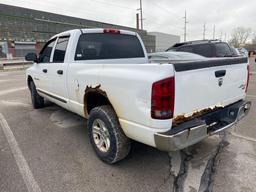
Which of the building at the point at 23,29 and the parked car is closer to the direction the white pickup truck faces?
the building

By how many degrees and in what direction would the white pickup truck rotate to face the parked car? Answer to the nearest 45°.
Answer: approximately 90° to its right

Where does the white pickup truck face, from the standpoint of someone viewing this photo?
facing away from the viewer and to the left of the viewer

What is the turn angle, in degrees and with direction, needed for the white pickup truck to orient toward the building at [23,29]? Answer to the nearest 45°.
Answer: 0° — it already faces it
